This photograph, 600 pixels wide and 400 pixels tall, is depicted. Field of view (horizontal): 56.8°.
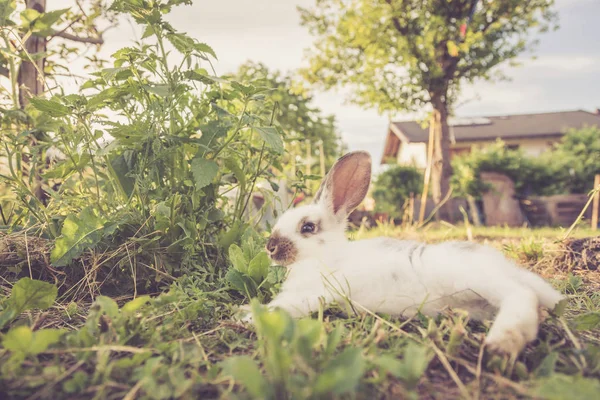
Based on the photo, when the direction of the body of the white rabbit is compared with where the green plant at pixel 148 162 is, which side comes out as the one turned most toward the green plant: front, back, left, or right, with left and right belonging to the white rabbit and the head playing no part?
front

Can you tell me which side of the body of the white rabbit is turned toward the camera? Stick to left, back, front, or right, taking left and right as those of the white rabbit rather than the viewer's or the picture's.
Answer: left

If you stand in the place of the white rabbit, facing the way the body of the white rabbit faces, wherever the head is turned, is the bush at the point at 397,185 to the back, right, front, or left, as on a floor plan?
right

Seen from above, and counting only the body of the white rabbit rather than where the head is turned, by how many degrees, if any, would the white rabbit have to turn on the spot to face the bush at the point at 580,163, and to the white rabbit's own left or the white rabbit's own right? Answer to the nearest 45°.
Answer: approximately 90° to the white rabbit's own right

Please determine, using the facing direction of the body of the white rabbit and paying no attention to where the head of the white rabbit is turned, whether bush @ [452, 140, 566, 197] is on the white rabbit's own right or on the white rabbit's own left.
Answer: on the white rabbit's own right

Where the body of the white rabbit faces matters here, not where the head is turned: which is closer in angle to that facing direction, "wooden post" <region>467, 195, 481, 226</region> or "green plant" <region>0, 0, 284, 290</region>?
the green plant

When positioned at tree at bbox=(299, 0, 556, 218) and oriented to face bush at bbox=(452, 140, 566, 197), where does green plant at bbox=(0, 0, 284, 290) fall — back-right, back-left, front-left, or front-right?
back-right

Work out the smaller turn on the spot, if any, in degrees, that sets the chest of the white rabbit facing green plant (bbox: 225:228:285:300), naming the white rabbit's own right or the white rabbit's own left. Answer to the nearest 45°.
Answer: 0° — it already faces it

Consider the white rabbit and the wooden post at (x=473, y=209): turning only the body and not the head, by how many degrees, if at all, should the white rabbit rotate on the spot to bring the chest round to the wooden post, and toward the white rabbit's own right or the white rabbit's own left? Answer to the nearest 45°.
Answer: approximately 90° to the white rabbit's own right

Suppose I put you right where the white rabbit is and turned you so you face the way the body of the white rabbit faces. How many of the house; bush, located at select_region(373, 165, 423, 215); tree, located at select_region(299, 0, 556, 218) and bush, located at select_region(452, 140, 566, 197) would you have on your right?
4

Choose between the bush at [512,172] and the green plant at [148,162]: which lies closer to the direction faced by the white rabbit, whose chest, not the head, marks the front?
the green plant

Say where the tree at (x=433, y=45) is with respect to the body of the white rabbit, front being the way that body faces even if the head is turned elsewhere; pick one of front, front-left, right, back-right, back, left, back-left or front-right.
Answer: right

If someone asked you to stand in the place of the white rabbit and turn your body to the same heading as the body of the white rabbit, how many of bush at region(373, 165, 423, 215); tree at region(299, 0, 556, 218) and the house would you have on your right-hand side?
3

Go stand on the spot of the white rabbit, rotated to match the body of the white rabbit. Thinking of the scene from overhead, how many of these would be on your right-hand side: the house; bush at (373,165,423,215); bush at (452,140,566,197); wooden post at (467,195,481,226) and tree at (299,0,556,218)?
5

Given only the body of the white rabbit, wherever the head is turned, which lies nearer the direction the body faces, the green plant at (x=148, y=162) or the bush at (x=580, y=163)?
the green plant

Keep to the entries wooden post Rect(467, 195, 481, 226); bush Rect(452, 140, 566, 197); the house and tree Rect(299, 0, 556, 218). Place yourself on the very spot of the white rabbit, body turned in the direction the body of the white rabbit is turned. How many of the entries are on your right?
4
